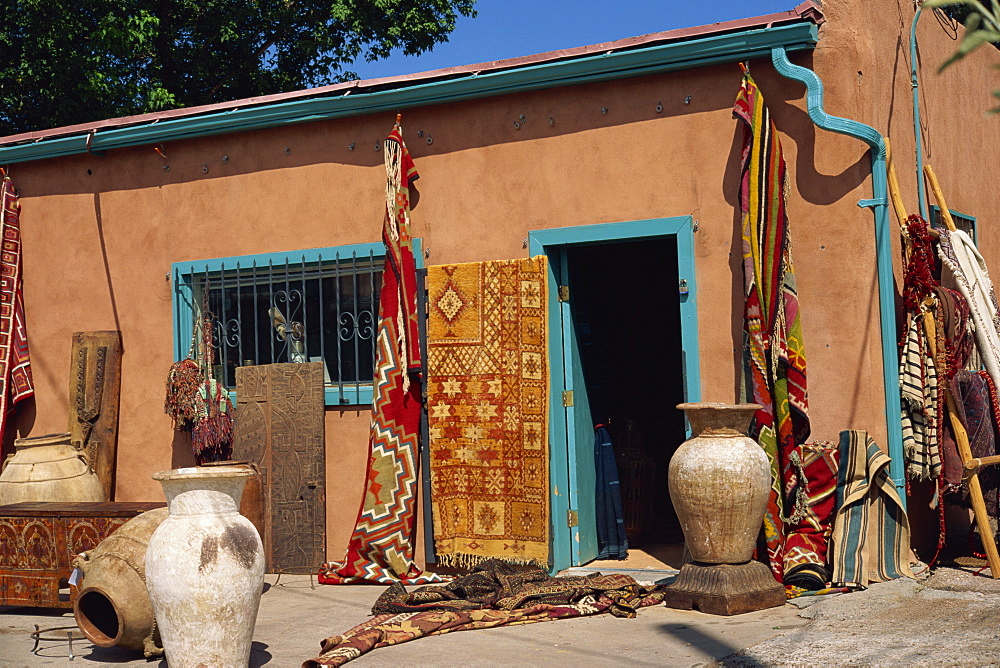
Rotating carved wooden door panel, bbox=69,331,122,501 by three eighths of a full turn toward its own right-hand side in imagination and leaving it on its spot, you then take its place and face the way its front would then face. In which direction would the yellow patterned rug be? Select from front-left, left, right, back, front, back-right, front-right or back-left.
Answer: back

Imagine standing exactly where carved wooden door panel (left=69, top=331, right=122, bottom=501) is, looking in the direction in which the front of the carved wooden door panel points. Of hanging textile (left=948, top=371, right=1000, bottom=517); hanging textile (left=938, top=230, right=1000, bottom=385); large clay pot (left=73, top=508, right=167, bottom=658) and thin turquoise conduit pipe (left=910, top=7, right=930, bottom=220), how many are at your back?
0

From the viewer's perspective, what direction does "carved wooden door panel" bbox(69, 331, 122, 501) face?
toward the camera

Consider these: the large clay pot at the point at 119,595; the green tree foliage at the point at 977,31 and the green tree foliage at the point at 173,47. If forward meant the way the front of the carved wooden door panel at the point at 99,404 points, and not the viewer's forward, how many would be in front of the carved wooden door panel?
2

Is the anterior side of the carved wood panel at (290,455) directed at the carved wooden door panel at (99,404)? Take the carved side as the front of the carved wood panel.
no

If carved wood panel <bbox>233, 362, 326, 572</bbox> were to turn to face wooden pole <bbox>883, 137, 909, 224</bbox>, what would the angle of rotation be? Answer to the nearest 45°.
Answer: approximately 45° to its left

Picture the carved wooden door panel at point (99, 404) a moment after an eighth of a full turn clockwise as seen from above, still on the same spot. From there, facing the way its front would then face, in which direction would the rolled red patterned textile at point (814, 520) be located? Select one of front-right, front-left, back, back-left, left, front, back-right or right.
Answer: left

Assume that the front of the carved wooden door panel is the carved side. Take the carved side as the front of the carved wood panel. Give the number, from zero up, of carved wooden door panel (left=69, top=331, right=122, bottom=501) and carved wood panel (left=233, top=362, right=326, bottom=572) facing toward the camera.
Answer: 2

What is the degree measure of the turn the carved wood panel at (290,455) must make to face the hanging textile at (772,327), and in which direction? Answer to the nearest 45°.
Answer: approximately 45° to its left

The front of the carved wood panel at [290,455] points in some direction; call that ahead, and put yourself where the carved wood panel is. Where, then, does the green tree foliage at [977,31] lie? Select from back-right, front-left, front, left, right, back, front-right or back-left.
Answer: front

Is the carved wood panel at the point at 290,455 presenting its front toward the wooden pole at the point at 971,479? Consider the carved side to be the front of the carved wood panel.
no

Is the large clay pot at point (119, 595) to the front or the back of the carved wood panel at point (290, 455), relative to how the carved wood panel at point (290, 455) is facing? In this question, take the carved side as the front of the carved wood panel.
to the front

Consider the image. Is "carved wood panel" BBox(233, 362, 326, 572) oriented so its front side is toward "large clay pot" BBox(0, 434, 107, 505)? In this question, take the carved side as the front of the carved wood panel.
no

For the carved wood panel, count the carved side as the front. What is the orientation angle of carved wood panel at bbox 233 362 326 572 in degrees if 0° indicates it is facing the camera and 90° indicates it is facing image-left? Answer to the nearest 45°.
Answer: approximately 0°

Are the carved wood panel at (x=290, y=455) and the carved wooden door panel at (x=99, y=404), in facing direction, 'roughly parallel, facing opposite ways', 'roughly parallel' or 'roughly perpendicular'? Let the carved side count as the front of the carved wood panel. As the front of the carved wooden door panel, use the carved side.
roughly parallel

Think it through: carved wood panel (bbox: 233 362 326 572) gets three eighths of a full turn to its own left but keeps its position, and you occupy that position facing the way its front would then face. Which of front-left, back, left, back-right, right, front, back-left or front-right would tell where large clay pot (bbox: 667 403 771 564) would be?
right

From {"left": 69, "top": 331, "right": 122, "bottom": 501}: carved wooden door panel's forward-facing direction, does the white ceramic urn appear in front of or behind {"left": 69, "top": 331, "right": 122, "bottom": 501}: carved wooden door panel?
in front
